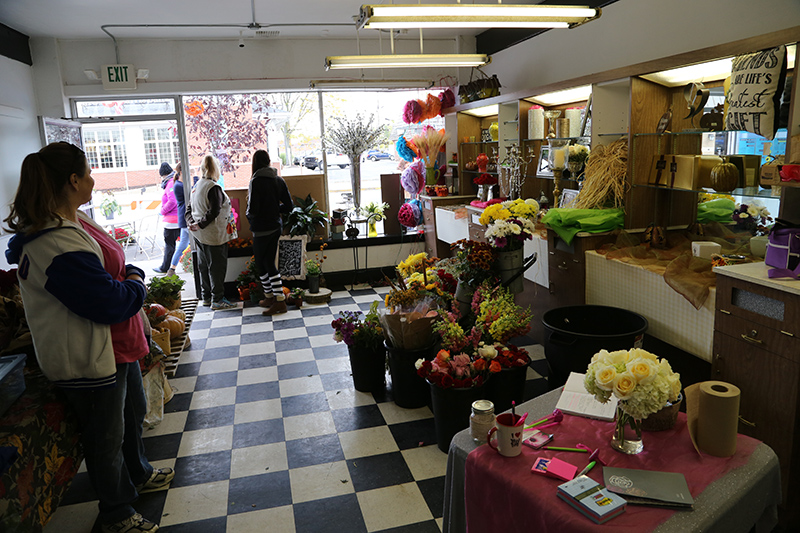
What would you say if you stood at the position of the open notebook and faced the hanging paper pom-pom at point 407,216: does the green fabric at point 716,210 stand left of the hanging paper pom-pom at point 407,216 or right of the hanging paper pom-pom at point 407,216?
right

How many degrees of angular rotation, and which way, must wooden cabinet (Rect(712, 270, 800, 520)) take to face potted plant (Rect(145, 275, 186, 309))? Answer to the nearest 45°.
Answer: approximately 45° to its right

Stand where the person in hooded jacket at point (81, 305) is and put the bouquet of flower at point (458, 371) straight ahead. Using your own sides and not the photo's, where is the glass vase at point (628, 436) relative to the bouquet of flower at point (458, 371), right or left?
right

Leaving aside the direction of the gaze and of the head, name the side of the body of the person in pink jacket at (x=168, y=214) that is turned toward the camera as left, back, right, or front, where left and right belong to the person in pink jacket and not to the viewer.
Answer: left

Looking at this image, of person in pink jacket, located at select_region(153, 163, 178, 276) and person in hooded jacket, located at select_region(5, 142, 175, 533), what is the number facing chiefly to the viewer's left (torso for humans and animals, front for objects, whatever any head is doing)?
1

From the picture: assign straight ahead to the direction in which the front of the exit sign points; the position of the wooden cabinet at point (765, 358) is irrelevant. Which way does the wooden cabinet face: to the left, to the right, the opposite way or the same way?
to the right

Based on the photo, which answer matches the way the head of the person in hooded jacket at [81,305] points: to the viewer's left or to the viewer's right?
to the viewer's right

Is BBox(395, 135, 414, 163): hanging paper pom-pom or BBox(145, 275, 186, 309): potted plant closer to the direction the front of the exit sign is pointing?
the potted plant

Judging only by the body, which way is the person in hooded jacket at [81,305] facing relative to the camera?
to the viewer's right

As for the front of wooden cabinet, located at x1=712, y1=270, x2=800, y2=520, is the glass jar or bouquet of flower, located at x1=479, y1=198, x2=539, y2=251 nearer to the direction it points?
the glass jar

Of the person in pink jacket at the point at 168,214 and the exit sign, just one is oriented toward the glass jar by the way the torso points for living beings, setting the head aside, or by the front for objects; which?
the exit sign

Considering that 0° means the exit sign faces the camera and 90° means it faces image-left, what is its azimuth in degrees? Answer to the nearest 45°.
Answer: approximately 0°
